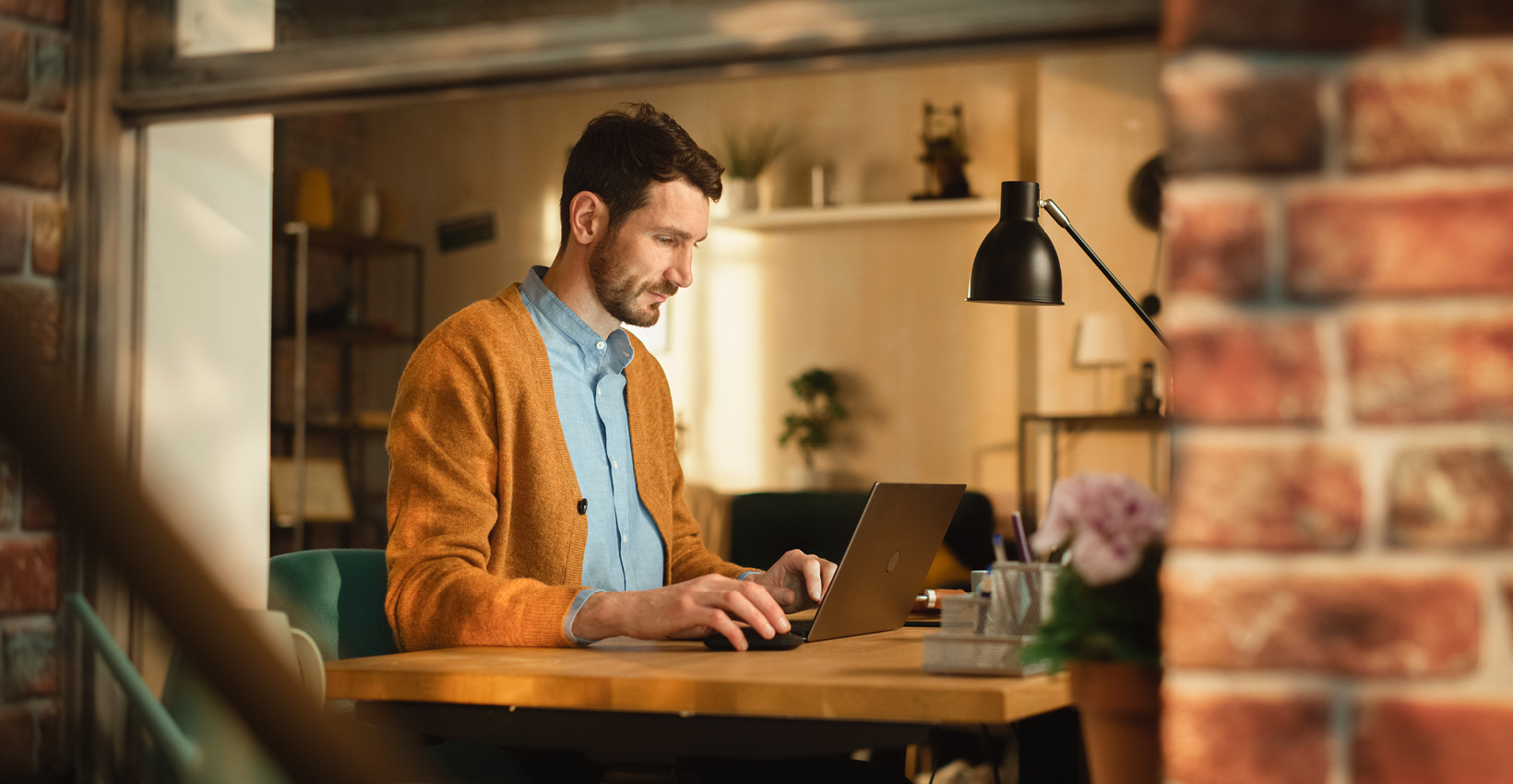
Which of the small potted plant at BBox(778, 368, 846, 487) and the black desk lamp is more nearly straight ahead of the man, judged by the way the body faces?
the black desk lamp

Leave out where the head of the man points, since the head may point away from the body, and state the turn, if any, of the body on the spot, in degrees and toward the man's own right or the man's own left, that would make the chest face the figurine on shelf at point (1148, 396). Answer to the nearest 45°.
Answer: approximately 90° to the man's own left

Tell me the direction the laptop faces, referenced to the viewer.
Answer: facing away from the viewer and to the left of the viewer

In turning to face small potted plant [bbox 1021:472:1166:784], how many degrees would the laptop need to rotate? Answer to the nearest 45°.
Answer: approximately 135° to its left

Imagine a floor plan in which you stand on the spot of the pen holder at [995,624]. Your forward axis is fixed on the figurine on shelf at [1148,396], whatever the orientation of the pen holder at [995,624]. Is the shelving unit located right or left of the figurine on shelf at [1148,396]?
left

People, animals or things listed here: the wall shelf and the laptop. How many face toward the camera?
1

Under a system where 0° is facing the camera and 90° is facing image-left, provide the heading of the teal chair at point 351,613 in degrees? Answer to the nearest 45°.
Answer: approximately 315°

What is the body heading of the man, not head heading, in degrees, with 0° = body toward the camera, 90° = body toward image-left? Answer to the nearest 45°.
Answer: approximately 315°

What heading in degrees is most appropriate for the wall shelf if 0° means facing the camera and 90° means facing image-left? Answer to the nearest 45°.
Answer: approximately 0°

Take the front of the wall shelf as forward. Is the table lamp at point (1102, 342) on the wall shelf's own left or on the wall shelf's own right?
on the wall shelf's own left
